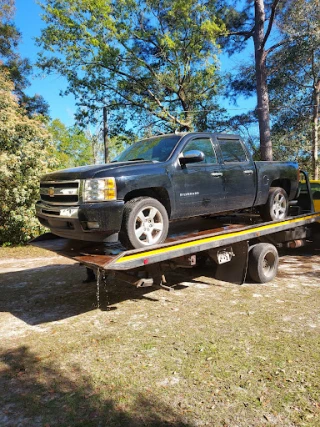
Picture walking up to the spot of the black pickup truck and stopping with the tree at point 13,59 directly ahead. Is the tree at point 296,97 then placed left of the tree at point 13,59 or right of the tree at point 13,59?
right

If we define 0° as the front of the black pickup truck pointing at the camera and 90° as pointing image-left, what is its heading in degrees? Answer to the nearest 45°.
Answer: approximately 45°

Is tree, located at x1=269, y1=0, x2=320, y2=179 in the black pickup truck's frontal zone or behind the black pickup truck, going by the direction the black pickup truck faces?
behind

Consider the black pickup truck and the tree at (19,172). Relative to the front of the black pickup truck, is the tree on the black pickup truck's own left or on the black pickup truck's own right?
on the black pickup truck's own right

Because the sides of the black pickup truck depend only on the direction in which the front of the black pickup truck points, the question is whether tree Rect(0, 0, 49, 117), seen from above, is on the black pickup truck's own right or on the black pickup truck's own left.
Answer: on the black pickup truck's own right
